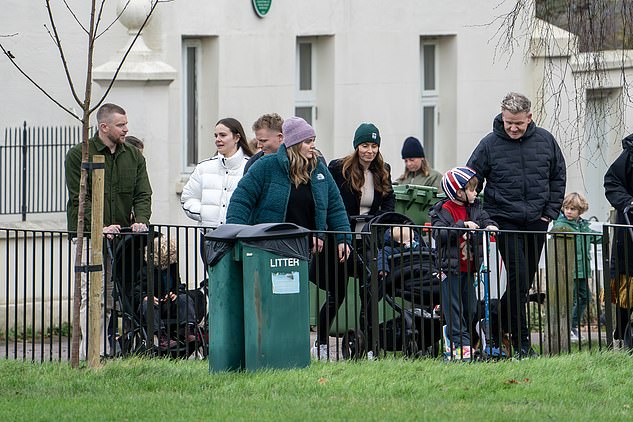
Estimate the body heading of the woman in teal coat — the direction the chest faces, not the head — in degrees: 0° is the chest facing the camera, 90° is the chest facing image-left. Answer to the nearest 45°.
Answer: approximately 315°

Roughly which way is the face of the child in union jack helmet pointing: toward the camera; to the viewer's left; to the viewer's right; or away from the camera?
to the viewer's right

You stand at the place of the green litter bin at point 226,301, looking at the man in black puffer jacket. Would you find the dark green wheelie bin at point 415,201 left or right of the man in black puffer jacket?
left

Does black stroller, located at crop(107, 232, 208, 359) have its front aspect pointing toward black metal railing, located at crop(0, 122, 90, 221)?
no

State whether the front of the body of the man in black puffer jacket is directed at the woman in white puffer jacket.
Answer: no

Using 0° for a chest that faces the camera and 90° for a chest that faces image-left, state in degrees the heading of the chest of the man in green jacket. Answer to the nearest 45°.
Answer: approximately 315°

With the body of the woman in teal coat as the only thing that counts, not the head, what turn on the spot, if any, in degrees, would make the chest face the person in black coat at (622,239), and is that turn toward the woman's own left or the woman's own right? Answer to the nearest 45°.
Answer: approximately 45° to the woman's own left

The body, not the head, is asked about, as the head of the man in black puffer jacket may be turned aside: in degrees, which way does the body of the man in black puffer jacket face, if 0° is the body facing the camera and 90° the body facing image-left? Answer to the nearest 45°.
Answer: approximately 0°

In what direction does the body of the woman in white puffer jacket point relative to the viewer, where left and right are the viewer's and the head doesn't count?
facing the viewer and to the left of the viewer
